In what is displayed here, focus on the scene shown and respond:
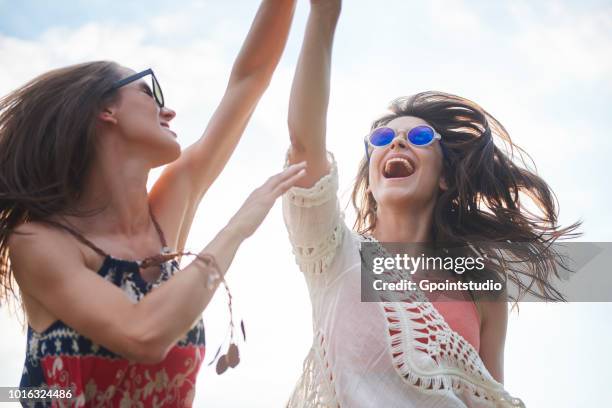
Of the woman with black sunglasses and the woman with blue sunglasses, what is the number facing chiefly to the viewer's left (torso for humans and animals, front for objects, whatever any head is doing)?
0

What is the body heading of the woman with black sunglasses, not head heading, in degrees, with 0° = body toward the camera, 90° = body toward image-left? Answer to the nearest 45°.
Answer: approximately 315°

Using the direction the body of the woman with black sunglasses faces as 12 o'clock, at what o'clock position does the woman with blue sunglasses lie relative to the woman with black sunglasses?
The woman with blue sunglasses is roughly at 10 o'clock from the woman with black sunglasses.

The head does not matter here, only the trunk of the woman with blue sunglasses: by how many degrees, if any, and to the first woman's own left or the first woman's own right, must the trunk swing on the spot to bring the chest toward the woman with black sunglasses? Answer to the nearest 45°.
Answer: approximately 45° to the first woman's own right

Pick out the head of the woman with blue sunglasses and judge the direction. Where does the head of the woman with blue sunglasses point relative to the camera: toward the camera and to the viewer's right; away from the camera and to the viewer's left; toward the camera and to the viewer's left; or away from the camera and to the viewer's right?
toward the camera and to the viewer's left

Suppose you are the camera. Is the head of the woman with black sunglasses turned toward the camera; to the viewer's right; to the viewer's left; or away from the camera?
to the viewer's right

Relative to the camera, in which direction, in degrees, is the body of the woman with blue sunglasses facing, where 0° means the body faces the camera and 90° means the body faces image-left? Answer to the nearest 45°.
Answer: approximately 0°
